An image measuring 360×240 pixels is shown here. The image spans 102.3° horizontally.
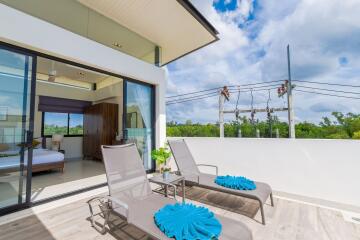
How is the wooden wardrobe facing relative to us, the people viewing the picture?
facing the viewer and to the left of the viewer

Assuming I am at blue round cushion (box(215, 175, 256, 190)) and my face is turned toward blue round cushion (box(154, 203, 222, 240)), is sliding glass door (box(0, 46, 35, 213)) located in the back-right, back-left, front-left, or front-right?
front-right

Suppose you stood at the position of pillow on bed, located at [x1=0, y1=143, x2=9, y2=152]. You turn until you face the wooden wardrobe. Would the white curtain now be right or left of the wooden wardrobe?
right

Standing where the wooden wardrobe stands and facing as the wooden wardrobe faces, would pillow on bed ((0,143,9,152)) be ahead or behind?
ahead

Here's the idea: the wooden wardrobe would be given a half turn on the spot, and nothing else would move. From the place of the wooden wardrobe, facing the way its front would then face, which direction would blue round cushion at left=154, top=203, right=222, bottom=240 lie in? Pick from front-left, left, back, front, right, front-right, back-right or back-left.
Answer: back-right

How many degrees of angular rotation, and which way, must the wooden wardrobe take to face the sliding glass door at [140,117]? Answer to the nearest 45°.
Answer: approximately 45° to its left
